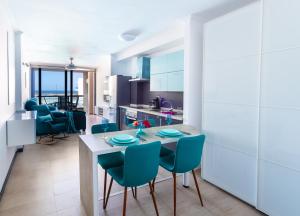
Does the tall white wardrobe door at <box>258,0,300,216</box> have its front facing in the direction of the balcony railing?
no

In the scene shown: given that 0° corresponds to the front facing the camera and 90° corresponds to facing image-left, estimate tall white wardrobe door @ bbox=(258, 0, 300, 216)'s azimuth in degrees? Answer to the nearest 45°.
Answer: approximately 45°

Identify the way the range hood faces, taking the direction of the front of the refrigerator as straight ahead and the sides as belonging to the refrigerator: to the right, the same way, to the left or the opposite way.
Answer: the same way

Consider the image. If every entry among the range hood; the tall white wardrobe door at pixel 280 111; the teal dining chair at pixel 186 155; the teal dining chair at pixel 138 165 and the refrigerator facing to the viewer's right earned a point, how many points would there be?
0

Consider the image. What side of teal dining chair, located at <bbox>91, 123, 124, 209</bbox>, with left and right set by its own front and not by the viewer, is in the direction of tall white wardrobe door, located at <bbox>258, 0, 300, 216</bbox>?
front

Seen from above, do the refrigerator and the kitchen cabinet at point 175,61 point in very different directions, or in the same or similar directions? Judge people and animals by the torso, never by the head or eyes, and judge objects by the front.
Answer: same or similar directions

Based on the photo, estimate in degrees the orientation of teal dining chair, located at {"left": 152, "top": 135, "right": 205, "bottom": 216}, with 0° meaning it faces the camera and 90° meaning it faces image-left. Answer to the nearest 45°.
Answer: approximately 135°

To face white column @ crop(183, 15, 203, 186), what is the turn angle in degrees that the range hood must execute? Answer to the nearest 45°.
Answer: approximately 45° to its left

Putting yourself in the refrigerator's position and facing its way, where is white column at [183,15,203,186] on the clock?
The white column is roughly at 10 o'clock from the refrigerator.

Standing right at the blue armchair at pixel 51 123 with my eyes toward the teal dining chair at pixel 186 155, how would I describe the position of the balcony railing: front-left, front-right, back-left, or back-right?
back-left

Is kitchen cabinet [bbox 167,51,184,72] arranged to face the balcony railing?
no

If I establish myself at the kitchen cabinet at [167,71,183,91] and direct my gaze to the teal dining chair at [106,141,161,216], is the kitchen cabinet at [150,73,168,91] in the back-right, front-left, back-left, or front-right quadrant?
back-right

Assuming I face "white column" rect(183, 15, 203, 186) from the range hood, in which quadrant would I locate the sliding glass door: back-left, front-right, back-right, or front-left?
back-right

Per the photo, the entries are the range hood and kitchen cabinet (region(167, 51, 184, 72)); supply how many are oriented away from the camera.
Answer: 0

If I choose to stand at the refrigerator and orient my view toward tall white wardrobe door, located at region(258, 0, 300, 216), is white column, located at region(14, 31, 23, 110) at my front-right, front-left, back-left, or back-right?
front-right
